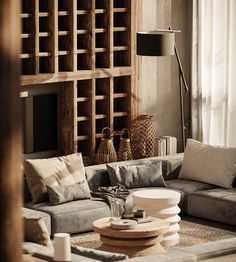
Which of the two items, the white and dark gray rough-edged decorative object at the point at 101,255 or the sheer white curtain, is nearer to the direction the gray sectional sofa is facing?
the white and dark gray rough-edged decorative object

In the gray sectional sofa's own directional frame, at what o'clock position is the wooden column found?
The wooden column is roughly at 12 o'clock from the gray sectional sofa.

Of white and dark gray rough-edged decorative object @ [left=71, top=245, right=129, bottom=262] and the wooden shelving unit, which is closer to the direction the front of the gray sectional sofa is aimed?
the white and dark gray rough-edged decorative object

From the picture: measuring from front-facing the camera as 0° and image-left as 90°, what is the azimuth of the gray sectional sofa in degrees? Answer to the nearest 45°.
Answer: approximately 0°

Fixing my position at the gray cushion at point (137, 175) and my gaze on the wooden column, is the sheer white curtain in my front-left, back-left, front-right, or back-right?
back-left

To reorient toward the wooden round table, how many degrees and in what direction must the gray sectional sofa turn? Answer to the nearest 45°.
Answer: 0° — it already faces it

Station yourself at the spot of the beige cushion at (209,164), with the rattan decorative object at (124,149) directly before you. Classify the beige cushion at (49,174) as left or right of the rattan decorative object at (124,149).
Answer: left

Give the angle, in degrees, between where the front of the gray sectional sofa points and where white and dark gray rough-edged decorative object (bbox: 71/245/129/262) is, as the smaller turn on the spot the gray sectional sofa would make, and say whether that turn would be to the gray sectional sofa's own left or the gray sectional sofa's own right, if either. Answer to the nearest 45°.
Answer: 0° — it already faces it
